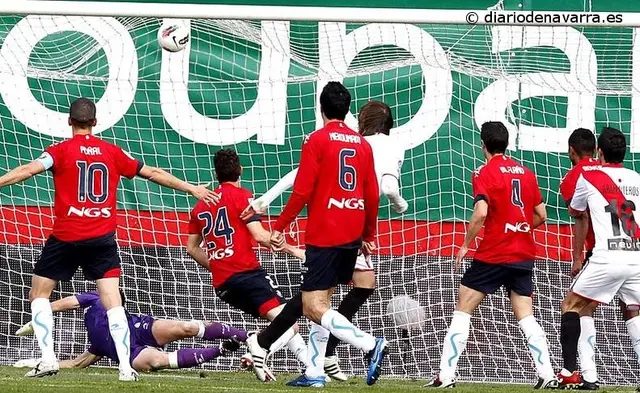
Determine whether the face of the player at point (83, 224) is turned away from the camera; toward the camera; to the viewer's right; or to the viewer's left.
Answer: away from the camera

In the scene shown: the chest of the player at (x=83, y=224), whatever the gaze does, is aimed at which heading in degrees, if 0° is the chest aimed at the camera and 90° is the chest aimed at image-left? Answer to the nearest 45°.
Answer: approximately 180°

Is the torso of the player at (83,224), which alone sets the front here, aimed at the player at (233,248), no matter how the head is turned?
no

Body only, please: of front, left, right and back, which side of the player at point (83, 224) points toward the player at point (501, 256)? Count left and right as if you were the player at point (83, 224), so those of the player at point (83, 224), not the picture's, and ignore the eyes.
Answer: right

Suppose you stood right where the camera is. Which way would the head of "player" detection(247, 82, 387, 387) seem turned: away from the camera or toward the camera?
away from the camera

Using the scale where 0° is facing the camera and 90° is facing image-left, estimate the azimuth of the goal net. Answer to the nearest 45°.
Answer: approximately 0°
